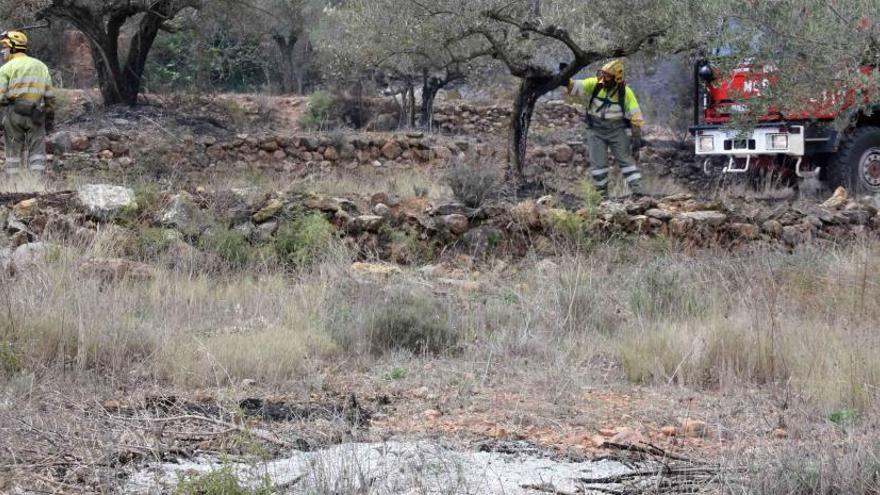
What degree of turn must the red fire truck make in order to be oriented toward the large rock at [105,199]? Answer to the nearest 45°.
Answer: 0° — it already faces it

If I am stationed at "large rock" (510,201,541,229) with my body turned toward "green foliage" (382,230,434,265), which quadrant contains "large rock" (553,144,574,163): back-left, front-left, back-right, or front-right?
back-right

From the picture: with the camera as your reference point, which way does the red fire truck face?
facing the viewer and to the left of the viewer

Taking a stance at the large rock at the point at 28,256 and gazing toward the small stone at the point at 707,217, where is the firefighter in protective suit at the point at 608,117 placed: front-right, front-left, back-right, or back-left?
front-left

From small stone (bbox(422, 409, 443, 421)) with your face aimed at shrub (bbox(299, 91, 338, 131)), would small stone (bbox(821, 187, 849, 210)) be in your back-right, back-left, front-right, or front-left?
front-right

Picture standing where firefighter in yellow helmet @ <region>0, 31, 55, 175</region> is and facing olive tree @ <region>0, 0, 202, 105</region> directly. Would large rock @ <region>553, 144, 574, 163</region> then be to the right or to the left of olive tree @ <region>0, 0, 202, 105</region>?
right

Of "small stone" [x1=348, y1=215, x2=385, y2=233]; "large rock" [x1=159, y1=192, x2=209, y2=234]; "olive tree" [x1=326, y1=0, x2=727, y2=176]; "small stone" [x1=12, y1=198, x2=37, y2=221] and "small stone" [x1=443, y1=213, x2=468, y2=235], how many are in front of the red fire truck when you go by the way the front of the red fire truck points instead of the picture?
5

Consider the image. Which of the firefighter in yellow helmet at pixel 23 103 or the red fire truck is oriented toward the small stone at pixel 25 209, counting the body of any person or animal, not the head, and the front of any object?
the red fire truck

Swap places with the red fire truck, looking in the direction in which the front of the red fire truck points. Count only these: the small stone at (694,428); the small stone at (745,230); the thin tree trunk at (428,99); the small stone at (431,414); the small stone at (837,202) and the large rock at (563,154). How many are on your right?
2

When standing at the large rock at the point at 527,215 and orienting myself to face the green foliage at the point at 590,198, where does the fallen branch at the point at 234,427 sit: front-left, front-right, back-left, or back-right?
back-right

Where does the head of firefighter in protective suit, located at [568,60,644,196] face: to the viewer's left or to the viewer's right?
to the viewer's left
